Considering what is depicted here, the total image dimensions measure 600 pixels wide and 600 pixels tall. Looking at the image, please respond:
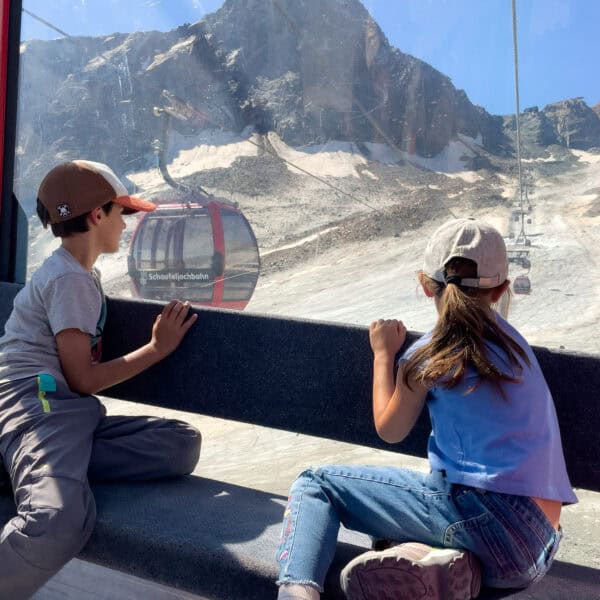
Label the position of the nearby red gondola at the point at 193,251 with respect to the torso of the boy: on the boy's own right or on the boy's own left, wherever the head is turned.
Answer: on the boy's own left

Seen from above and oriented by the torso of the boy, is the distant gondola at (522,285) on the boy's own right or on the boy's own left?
on the boy's own left

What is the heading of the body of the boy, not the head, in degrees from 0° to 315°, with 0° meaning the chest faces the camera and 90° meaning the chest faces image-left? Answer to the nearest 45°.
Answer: approximately 270°

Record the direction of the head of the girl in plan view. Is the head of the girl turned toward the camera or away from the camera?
away from the camera
